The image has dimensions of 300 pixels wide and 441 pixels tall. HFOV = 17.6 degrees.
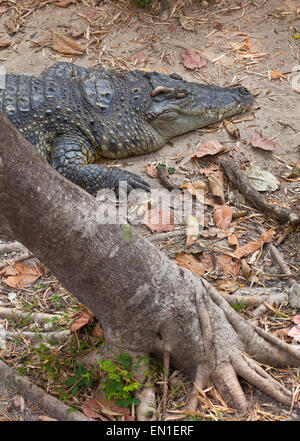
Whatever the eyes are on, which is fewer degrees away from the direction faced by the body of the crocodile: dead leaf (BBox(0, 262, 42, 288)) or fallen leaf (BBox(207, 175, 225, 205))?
the fallen leaf

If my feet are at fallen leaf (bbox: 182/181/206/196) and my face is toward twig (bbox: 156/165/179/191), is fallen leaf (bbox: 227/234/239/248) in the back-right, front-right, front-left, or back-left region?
back-left

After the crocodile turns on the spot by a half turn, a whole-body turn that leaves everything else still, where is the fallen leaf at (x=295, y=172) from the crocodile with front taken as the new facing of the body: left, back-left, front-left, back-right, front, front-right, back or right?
back-left

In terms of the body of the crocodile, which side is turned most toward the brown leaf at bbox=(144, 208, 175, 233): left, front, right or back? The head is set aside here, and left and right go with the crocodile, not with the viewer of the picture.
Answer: right

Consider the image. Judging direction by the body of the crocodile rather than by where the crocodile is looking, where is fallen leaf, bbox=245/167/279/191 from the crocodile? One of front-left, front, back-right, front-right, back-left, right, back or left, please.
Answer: front-right

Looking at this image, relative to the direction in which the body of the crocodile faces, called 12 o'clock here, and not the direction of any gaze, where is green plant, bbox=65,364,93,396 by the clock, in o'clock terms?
The green plant is roughly at 3 o'clock from the crocodile.

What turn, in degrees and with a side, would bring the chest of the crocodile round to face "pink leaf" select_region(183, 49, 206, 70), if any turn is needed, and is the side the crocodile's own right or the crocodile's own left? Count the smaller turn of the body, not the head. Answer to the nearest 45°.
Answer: approximately 45° to the crocodile's own left

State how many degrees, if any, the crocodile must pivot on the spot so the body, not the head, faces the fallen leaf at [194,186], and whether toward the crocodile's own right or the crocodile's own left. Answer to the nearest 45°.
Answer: approximately 45° to the crocodile's own right

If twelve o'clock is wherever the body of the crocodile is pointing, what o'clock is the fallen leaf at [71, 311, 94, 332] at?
The fallen leaf is roughly at 3 o'clock from the crocodile.

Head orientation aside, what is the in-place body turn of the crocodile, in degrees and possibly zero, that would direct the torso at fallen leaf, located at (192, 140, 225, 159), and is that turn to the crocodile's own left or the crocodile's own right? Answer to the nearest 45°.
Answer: approximately 45° to the crocodile's own right

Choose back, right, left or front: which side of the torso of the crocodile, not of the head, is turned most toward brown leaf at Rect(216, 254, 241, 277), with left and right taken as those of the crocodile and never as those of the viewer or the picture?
right

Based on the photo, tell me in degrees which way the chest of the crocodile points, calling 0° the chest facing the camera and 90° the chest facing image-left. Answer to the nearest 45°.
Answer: approximately 270°
